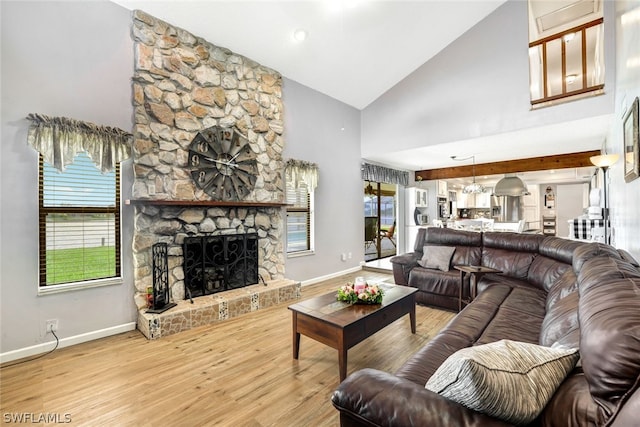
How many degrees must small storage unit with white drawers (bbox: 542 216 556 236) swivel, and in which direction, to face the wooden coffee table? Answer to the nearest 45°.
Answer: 0° — it already faces it

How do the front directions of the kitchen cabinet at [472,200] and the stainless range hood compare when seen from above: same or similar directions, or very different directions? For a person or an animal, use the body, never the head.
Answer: same or similar directions

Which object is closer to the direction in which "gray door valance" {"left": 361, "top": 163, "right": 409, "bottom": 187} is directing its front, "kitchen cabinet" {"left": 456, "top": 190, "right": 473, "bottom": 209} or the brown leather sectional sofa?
the brown leather sectional sofa

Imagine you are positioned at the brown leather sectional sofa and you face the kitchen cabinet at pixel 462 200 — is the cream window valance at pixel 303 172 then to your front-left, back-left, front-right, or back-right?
front-left

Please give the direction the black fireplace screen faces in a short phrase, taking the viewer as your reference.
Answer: facing the viewer and to the right of the viewer

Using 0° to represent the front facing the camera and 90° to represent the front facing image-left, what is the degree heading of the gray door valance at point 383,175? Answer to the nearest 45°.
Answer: approximately 315°

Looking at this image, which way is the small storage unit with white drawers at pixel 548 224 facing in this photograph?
toward the camera

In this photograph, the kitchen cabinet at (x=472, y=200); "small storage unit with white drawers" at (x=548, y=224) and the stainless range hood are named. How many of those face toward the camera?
3

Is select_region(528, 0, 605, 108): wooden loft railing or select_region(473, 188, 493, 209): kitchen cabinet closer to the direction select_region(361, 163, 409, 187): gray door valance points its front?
the wooden loft railing

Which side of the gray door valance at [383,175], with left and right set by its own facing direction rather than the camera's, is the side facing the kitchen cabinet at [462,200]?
left

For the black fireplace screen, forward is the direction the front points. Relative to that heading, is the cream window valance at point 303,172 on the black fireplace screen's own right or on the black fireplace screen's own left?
on the black fireplace screen's own left

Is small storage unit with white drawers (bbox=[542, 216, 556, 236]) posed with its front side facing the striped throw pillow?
yes

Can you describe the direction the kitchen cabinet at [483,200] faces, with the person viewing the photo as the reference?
facing the viewer

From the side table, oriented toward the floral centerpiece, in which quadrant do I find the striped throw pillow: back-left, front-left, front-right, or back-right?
front-left

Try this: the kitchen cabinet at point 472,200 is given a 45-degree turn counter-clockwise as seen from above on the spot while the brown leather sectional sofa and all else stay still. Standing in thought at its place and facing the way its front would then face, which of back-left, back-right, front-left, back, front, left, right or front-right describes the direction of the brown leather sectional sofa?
front-right

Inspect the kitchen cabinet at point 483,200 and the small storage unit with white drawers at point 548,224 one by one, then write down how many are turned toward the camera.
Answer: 2

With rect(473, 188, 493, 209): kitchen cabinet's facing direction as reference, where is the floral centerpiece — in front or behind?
in front

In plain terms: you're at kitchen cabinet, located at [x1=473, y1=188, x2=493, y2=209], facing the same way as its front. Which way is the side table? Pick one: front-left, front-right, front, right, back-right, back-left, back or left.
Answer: front

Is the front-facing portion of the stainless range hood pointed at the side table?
yes

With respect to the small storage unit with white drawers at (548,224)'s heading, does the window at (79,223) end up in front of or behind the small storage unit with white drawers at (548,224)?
in front

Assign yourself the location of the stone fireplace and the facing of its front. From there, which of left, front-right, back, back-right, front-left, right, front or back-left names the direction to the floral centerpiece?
front
